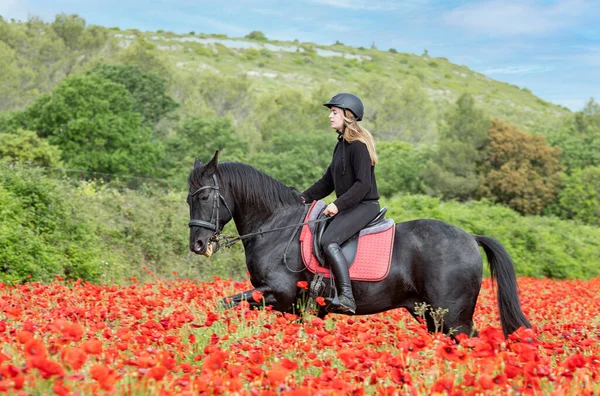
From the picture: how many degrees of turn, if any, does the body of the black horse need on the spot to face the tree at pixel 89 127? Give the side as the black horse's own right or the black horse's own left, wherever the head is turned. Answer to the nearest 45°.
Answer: approximately 45° to the black horse's own right

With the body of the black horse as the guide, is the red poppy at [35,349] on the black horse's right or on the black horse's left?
on the black horse's left

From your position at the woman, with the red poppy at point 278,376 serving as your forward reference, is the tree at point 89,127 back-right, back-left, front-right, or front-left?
back-right

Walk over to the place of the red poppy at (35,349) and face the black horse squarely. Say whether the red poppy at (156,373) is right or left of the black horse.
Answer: right

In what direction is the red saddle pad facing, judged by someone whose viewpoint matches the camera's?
facing to the left of the viewer

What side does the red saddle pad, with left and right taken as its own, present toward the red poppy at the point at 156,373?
left

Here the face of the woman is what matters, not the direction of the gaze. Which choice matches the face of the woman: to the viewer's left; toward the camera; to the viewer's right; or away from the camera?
to the viewer's left

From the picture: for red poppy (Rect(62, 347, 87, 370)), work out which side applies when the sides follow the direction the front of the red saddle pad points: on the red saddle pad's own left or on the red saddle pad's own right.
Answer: on the red saddle pad's own left

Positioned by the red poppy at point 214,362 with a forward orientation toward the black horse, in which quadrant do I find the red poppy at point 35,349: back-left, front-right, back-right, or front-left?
back-left

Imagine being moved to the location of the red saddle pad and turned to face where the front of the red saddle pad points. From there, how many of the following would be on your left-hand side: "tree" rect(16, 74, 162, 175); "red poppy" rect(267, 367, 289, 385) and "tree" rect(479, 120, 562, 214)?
1

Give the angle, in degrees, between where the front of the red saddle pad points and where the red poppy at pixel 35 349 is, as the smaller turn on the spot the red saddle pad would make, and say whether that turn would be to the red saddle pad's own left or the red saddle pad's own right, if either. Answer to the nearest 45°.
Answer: approximately 90° to the red saddle pad's own left

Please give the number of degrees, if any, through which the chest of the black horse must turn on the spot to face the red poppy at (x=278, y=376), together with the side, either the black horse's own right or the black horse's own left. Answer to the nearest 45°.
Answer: approximately 90° to the black horse's own left

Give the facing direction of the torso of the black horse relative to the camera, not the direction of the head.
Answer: to the viewer's left
